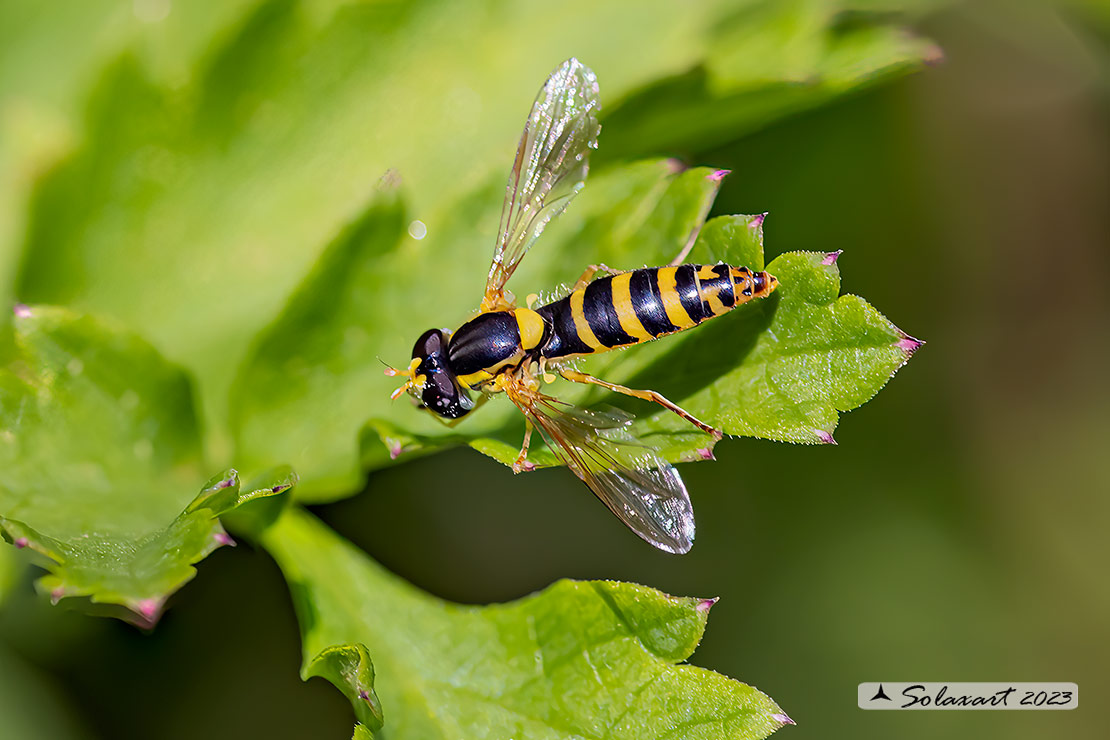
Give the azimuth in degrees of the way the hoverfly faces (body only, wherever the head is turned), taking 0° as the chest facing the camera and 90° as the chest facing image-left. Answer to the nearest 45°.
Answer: approximately 90°

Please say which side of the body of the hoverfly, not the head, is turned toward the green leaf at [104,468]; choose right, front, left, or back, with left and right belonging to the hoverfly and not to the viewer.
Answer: front

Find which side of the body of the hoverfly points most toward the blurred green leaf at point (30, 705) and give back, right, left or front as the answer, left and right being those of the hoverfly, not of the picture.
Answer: front

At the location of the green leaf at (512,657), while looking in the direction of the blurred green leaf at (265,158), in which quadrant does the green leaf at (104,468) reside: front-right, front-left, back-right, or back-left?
front-left
